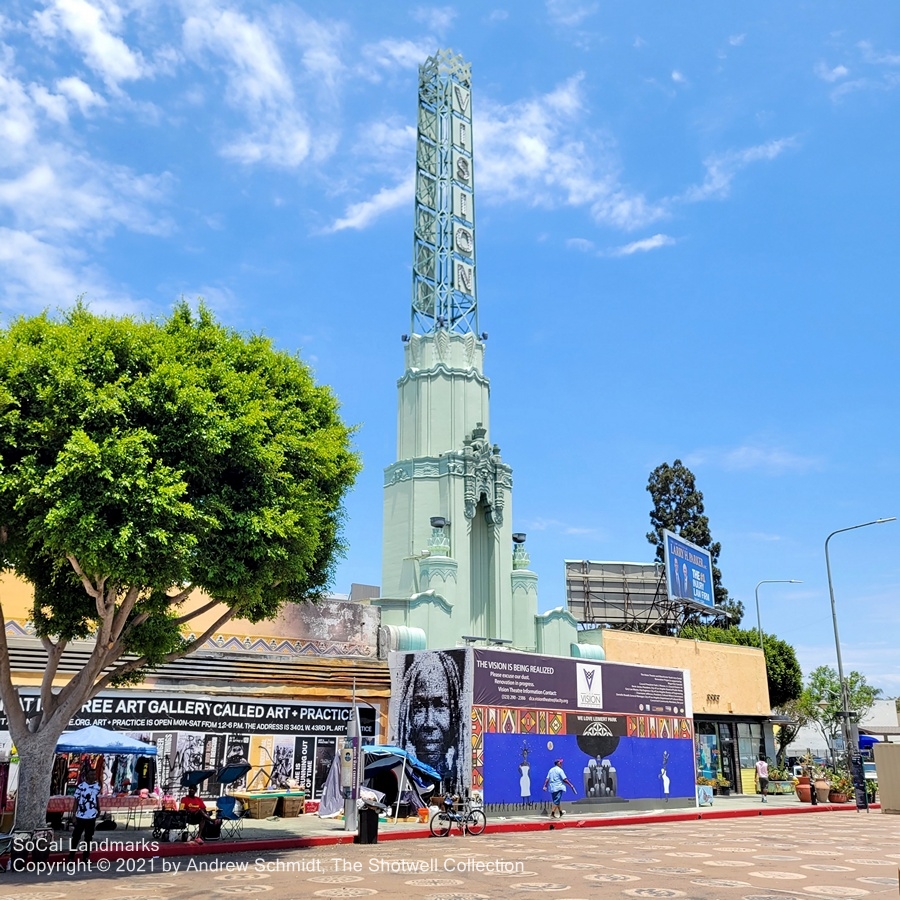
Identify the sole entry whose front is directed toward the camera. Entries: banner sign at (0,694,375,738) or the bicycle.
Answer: the banner sign

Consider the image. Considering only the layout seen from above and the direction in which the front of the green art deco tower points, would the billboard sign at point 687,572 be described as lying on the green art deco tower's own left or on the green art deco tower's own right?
on the green art deco tower's own left

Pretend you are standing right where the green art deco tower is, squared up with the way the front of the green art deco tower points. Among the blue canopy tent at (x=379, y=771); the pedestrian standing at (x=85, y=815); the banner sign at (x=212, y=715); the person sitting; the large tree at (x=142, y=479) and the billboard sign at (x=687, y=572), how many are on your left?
1

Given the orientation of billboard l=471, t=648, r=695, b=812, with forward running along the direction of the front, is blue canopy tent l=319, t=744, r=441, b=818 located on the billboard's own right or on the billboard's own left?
on the billboard's own right

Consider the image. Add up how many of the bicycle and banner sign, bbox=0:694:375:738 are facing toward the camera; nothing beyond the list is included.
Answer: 1

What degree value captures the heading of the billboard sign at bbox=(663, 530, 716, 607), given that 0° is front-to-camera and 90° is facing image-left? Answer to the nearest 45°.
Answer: approximately 315°

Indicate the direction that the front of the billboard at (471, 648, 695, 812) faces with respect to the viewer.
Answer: facing the viewer and to the right of the viewer

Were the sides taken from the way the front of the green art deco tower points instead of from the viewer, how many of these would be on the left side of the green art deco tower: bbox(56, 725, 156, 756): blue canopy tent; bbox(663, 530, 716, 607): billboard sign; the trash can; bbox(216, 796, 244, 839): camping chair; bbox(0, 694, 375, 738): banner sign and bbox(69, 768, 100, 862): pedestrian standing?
1

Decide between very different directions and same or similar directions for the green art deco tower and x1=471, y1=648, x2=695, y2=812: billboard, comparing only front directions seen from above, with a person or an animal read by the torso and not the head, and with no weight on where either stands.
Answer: same or similar directions

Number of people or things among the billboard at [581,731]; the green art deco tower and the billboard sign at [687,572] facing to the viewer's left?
0

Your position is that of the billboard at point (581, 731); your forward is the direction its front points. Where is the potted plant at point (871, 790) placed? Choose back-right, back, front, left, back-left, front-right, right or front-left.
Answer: left

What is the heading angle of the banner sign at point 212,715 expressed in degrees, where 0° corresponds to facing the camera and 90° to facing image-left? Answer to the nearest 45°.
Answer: approximately 0°

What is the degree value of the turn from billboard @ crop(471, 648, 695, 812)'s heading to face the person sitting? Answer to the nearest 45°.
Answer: approximately 90° to its right
